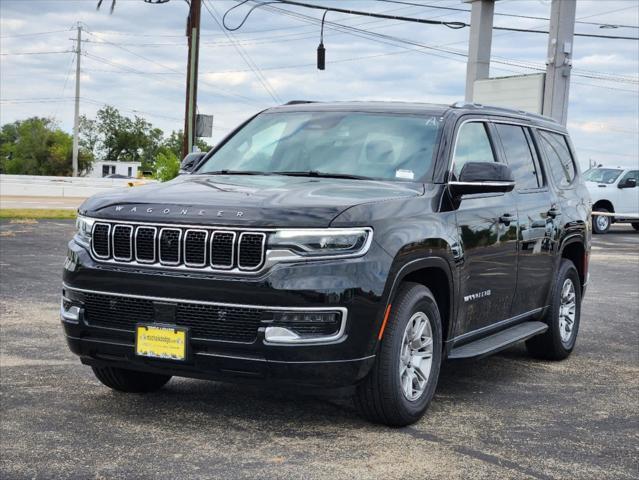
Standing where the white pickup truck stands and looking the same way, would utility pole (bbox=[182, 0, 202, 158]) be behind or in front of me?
in front

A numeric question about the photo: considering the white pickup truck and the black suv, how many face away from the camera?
0

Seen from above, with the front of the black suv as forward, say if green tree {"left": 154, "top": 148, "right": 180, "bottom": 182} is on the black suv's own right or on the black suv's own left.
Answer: on the black suv's own right

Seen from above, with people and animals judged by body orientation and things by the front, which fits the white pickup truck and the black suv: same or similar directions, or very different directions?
same or similar directions

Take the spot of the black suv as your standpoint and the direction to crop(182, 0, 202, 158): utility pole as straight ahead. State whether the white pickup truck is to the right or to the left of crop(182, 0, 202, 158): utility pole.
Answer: right

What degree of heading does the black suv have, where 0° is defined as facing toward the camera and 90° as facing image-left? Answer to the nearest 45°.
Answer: approximately 45°

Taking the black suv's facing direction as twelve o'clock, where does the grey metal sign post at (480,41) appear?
The grey metal sign post is roughly at 5 o'clock from the black suv.

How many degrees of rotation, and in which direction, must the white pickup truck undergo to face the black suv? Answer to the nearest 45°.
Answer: approximately 45° to its left

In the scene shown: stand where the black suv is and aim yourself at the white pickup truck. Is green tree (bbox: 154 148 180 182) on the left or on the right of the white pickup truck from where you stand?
left

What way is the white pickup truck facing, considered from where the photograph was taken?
facing the viewer and to the left of the viewer
